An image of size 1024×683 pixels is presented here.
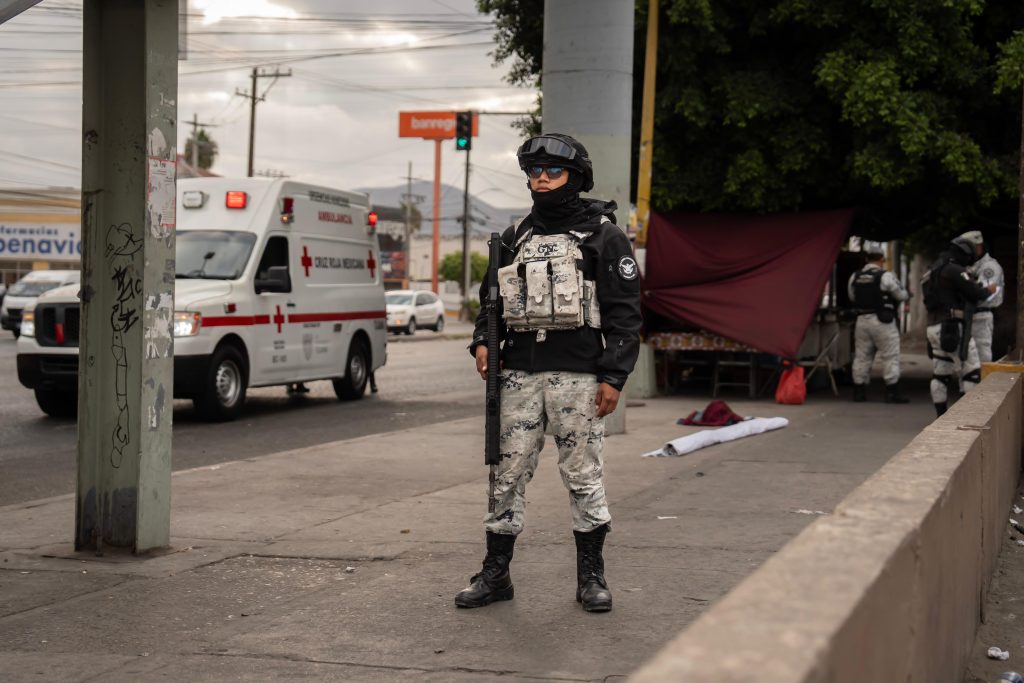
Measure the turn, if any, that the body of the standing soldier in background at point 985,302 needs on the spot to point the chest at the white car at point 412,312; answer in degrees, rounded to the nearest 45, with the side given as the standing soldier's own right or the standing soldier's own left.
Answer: approximately 45° to the standing soldier's own right

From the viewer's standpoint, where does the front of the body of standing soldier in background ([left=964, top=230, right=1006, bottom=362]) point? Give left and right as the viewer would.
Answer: facing to the left of the viewer

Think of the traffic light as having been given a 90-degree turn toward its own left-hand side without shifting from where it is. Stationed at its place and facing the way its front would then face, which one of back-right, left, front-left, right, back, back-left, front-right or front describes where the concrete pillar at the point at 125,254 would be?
right

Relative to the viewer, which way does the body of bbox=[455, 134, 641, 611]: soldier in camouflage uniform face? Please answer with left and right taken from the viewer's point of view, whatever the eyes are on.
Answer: facing the viewer and to the left of the viewer

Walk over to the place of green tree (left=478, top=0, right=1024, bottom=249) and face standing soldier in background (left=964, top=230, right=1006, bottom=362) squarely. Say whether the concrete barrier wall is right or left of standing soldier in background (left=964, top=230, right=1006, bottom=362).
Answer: right

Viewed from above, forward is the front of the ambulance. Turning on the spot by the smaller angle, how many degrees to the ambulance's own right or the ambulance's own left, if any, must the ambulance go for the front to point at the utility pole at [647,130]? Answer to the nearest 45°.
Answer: approximately 135° to the ambulance's own left

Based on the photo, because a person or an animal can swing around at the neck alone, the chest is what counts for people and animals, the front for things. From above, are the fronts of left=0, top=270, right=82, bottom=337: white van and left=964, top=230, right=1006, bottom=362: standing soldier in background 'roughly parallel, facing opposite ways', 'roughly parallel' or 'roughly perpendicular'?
roughly perpendicular

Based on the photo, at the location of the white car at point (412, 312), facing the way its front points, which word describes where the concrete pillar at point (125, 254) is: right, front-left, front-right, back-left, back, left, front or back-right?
front-left

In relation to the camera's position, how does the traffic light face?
facing the viewer

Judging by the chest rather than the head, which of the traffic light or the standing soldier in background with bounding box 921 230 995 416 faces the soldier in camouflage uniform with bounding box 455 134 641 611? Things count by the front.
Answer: the traffic light

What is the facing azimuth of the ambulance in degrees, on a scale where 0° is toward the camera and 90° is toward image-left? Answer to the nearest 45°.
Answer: approximately 45°

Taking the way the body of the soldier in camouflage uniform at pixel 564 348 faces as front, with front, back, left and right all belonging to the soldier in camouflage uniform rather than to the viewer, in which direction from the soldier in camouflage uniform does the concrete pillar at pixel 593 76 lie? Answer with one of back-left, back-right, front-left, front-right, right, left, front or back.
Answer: back-right

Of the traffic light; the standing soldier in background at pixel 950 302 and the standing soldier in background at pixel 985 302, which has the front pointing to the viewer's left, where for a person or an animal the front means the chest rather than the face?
the standing soldier in background at pixel 985 302

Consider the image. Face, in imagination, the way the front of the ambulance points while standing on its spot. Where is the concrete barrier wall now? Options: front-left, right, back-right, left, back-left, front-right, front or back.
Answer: front-left
